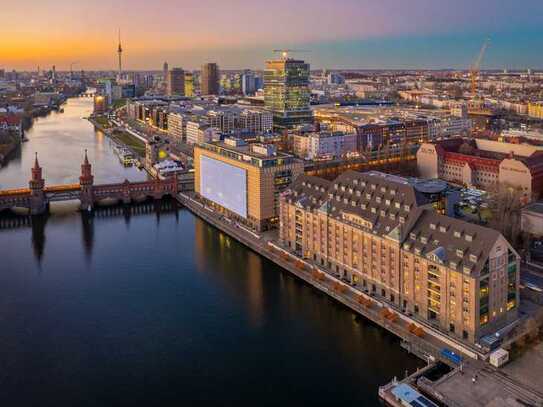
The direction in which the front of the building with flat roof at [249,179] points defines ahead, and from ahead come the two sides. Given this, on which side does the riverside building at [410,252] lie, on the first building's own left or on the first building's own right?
on the first building's own left

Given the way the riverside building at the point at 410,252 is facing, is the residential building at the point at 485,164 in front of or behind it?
behind

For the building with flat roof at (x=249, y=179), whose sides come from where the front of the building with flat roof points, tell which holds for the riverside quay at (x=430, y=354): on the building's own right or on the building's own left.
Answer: on the building's own left

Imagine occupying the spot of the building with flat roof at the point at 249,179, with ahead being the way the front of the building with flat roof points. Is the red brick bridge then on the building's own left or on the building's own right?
on the building's own right

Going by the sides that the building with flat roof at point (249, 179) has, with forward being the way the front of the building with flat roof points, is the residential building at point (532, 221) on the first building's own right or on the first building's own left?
on the first building's own left

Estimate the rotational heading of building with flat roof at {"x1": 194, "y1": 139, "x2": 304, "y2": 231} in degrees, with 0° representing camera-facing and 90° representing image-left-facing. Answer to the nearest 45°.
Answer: approximately 45°

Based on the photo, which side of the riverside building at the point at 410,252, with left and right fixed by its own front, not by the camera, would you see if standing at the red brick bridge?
right

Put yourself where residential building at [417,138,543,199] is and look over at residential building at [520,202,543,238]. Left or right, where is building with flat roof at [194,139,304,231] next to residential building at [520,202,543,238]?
right

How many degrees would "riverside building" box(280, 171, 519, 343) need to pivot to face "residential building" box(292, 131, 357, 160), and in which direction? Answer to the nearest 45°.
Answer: approximately 135° to its right

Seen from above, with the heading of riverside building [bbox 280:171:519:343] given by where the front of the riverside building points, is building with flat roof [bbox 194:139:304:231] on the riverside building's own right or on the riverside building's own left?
on the riverside building's own right

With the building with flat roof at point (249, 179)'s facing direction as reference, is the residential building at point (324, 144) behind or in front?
behind
